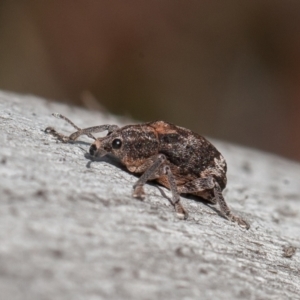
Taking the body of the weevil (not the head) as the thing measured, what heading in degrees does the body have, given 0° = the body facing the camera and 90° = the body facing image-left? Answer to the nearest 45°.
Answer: approximately 90°
